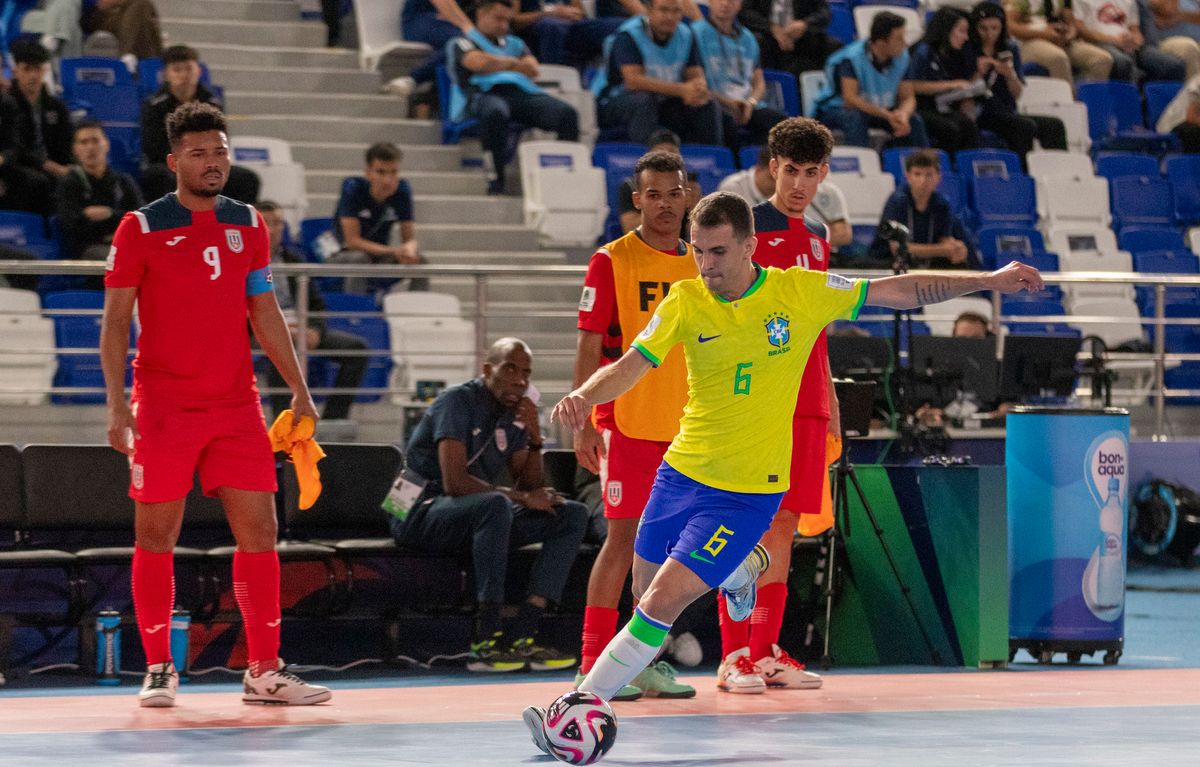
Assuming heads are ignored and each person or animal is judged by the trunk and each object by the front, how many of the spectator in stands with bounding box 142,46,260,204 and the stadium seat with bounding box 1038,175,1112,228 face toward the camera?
2

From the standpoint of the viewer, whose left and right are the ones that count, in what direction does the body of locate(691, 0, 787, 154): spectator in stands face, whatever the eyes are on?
facing the viewer

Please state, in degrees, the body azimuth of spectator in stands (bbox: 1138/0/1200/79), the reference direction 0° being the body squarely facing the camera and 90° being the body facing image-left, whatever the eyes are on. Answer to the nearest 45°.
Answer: approximately 315°

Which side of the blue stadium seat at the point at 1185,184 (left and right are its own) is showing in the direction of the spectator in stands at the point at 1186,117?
back

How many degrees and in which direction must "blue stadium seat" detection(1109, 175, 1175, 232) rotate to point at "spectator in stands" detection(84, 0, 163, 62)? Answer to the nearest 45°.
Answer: approximately 45° to its right

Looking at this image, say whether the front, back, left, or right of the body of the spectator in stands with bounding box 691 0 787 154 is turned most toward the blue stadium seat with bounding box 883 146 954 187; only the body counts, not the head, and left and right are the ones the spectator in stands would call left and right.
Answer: left

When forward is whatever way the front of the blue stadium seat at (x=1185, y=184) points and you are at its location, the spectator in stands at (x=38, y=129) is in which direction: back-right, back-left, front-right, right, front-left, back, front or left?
front-right

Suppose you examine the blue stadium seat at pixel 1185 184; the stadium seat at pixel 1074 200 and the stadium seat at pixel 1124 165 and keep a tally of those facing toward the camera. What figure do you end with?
3

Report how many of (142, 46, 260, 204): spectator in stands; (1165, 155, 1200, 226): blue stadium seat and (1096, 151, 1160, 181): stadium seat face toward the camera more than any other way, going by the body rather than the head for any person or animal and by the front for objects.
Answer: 3

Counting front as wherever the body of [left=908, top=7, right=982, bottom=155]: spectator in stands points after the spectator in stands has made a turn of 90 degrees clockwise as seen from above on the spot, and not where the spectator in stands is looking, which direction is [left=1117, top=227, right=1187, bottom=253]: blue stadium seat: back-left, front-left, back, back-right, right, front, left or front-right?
back-left

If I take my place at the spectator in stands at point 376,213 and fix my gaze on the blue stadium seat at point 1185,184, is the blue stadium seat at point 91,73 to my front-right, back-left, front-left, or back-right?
back-left

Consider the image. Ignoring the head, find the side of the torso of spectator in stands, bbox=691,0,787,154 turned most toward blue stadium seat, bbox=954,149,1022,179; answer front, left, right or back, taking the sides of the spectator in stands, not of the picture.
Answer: left

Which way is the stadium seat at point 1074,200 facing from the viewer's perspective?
toward the camera

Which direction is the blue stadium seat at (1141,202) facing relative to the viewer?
toward the camera

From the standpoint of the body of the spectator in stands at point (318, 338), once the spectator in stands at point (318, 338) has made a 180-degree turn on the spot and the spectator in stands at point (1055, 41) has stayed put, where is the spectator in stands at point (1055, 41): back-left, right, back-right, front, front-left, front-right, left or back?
right

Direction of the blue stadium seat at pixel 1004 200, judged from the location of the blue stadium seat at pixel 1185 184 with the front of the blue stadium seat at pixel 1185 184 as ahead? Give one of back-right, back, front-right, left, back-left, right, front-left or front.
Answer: front-right

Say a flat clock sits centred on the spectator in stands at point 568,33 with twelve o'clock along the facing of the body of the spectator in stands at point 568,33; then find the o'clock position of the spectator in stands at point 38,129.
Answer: the spectator in stands at point 38,129 is roughly at 3 o'clock from the spectator in stands at point 568,33.

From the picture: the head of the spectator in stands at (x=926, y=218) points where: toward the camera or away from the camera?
toward the camera
